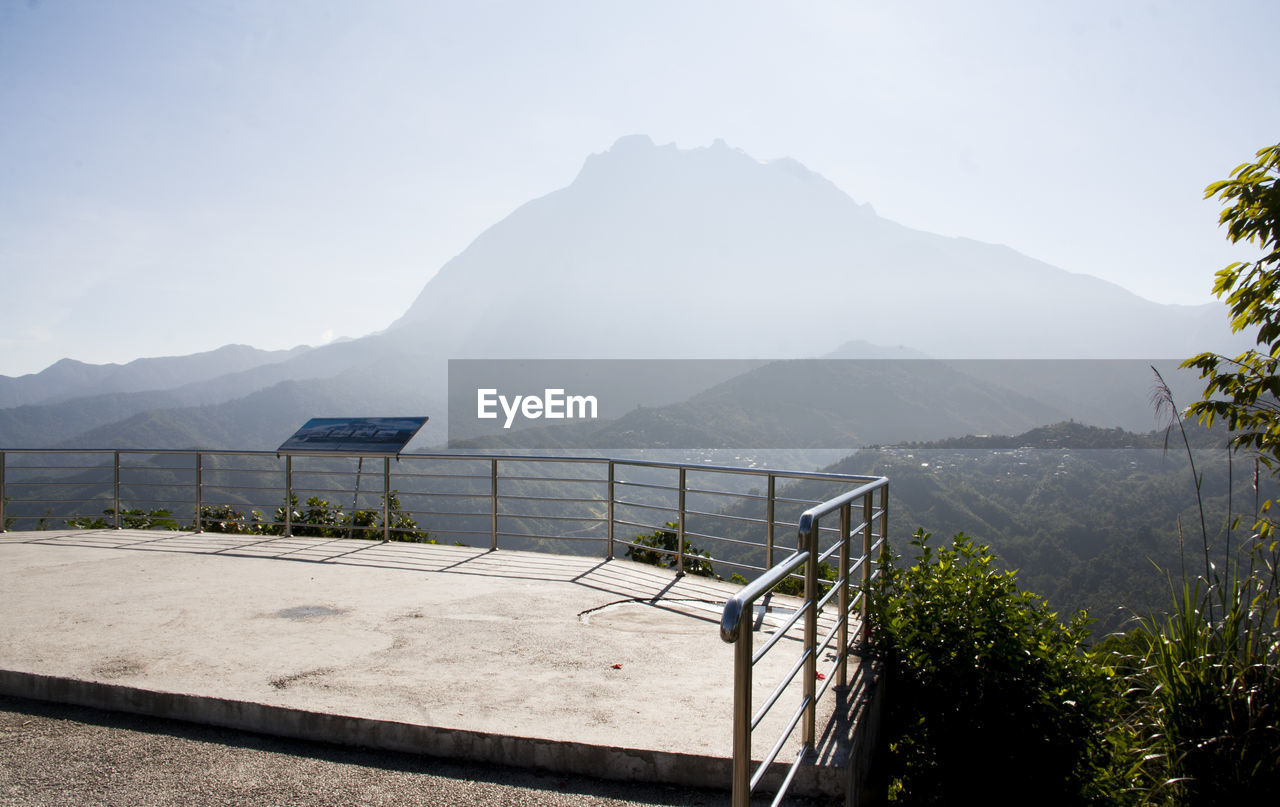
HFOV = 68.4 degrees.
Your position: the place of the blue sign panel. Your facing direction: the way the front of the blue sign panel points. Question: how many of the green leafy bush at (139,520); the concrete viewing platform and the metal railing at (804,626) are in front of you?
2

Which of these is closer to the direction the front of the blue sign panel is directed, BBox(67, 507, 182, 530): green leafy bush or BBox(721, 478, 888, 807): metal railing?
the metal railing

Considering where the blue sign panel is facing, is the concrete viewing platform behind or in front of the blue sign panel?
in front

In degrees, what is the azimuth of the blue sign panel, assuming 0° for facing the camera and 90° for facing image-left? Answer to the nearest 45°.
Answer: approximately 0°

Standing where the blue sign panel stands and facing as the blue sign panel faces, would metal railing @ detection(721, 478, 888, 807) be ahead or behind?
ahead

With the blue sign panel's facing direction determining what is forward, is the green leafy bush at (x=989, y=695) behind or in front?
in front

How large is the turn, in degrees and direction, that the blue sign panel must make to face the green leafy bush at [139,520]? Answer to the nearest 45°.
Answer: approximately 135° to its right
